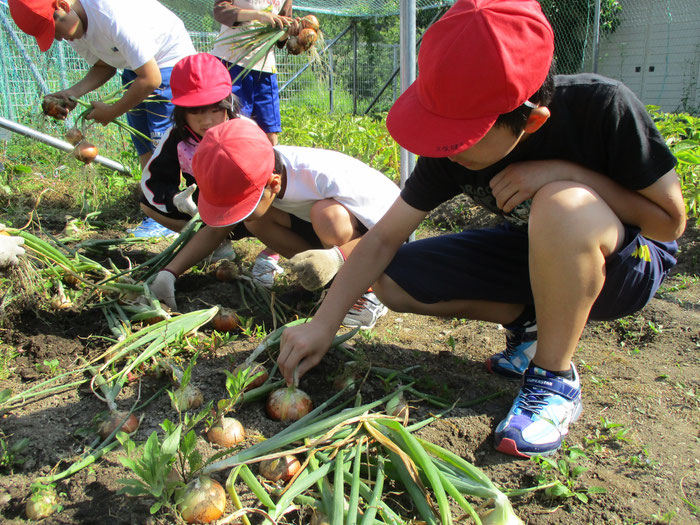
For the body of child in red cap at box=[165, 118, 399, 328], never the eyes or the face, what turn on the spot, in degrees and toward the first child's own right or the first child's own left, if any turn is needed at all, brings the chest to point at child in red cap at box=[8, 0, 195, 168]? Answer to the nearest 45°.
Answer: approximately 90° to the first child's own right

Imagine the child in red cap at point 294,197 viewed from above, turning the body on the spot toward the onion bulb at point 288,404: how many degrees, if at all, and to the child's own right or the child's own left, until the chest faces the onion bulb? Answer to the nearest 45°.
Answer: approximately 45° to the child's own left

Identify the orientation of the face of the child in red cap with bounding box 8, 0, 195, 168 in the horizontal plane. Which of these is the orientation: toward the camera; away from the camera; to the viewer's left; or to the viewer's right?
to the viewer's left

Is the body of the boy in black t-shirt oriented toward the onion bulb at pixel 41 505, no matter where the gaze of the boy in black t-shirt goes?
yes

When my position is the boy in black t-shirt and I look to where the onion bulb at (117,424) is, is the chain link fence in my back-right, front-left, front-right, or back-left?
back-right

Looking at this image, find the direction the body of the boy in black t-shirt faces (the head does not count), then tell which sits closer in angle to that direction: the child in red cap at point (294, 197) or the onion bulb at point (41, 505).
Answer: the onion bulb

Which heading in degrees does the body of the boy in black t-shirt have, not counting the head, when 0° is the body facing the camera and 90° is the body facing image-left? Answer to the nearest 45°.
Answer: approximately 45°

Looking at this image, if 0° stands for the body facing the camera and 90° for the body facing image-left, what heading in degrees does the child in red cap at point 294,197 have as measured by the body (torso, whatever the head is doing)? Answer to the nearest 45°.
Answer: approximately 45°

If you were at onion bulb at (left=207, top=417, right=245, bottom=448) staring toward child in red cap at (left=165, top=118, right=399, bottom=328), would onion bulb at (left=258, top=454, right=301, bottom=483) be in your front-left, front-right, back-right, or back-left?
back-right

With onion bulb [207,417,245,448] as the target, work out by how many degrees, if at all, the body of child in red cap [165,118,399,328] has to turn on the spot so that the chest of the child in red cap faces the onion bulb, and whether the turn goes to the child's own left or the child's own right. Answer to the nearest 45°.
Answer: approximately 45° to the child's own left
